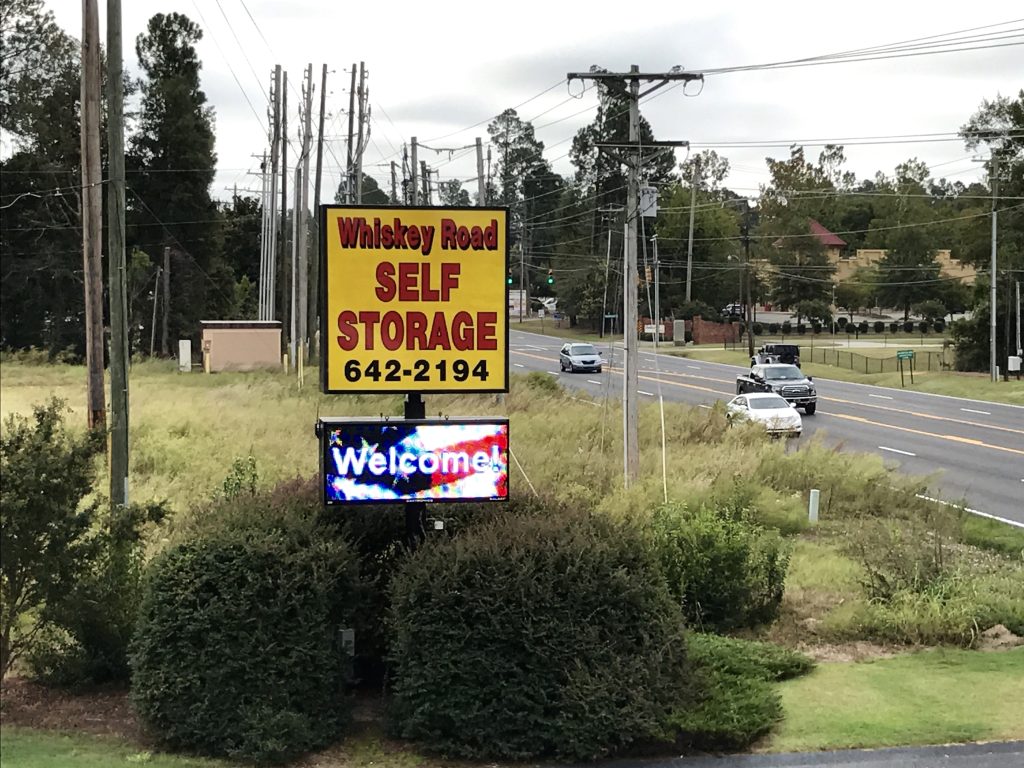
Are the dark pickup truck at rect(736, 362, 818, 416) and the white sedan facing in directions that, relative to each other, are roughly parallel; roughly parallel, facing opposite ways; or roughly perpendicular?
roughly parallel

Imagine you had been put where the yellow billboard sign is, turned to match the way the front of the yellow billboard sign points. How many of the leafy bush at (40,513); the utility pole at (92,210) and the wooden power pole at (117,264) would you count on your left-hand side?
0

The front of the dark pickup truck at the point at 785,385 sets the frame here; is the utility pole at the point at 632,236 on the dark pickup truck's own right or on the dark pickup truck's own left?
on the dark pickup truck's own right

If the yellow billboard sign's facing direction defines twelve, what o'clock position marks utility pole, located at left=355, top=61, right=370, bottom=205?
The utility pole is roughly at 6 o'clock from the yellow billboard sign.

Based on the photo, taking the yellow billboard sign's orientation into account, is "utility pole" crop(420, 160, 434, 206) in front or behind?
behind

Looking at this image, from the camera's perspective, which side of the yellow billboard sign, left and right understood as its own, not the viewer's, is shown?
front

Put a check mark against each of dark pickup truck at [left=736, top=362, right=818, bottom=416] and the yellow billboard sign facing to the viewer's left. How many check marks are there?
0

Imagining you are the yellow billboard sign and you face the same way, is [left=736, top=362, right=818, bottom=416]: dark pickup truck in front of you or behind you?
behind

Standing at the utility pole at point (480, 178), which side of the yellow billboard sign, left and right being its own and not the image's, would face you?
back

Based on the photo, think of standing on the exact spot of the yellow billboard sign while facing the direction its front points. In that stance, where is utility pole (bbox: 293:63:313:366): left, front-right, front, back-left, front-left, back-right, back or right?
back

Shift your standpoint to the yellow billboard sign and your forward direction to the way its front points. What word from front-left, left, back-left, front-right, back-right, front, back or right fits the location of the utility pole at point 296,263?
back

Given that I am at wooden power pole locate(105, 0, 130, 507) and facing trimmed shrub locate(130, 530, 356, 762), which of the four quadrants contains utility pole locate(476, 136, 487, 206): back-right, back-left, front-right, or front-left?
back-left

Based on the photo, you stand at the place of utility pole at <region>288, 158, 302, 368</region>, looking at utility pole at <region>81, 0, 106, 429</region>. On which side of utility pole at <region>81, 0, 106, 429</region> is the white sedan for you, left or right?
left

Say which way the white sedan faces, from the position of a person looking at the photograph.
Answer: facing the viewer and to the right of the viewer
